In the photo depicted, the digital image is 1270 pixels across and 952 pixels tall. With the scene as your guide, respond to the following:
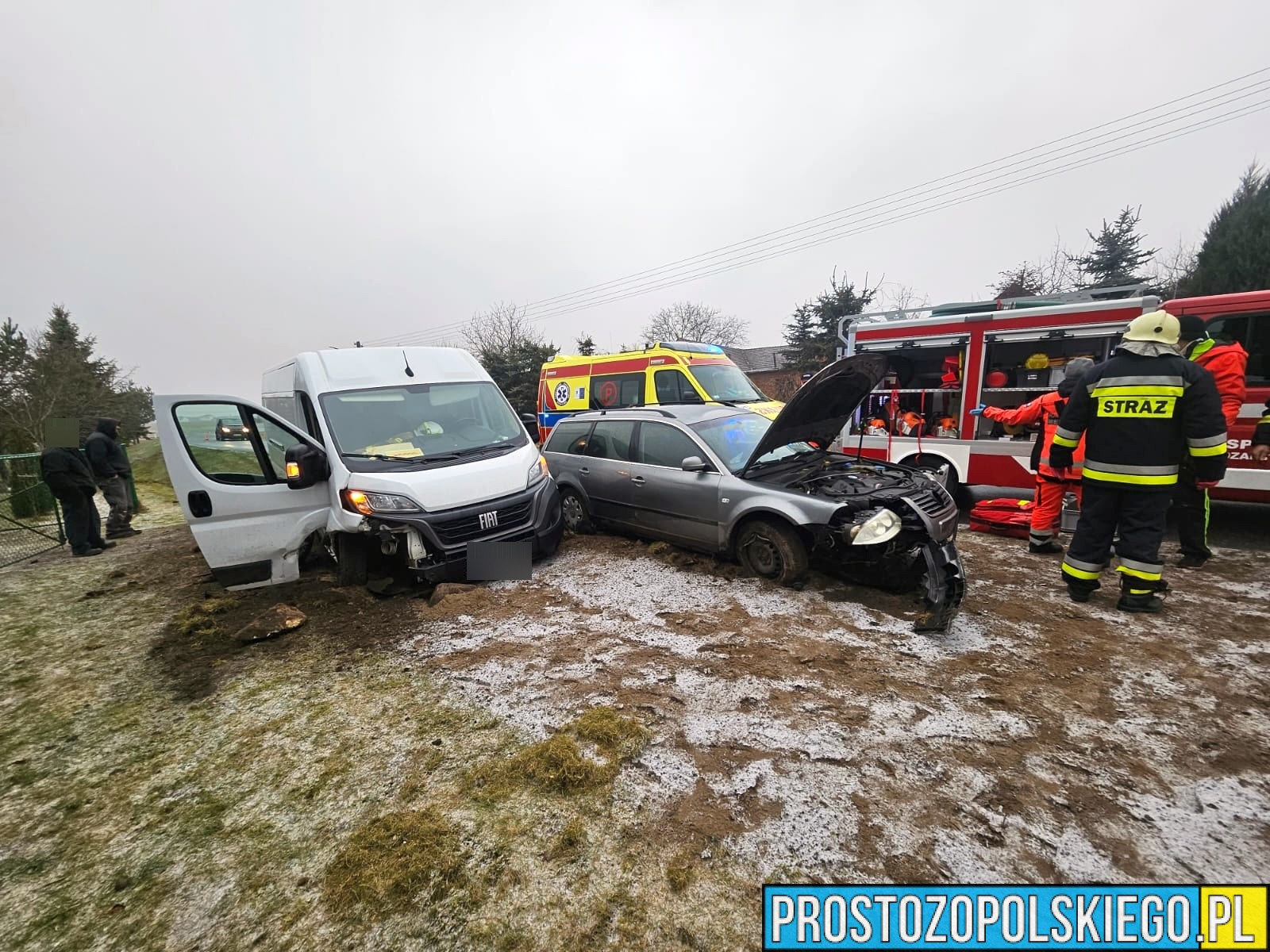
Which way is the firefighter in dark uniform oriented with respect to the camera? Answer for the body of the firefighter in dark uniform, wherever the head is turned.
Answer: away from the camera

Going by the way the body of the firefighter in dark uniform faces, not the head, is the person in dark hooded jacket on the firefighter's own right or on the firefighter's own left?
on the firefighter's own left

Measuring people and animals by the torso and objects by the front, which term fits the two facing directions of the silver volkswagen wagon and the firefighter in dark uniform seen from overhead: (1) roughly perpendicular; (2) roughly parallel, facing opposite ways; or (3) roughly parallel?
roughly perpendicular
